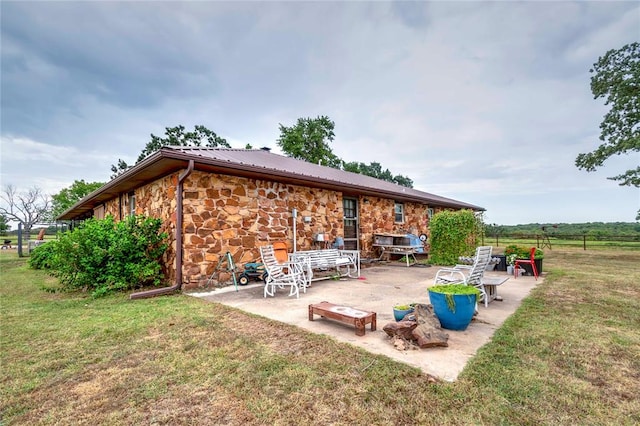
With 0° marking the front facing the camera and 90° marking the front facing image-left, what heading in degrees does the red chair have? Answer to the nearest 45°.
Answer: approximately 90°

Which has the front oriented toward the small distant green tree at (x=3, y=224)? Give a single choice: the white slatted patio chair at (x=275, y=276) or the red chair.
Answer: the red chair

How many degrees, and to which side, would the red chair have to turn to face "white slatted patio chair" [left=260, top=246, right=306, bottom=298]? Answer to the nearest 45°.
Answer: approximately 45° to its left

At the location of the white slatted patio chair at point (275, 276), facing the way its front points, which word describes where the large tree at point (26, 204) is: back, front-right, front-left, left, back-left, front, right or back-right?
back

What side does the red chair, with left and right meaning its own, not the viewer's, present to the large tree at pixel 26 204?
front

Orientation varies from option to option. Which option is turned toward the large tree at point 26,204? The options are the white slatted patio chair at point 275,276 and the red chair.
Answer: the red chair
